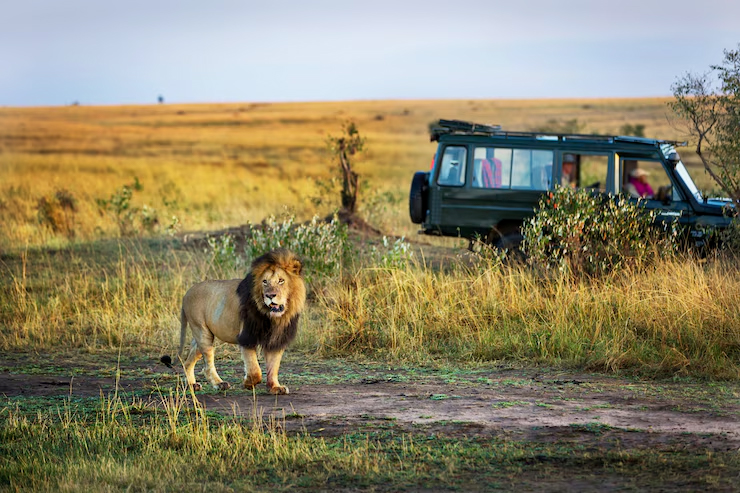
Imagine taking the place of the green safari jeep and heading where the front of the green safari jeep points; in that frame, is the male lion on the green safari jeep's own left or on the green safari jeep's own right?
on the green safari jeep's own right

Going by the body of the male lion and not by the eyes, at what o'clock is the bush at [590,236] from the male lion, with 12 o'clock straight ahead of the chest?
The bush is roughly at 9 o'clock from the male lion.

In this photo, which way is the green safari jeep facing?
to the viewer's right

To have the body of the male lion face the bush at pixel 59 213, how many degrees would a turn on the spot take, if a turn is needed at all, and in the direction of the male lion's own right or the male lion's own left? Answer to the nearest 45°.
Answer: approximately 135° to the male lion's own left

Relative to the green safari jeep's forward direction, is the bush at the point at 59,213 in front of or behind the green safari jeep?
behind

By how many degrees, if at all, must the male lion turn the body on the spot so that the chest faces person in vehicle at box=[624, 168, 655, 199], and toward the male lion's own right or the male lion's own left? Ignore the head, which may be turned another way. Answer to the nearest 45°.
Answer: approximately 90° to the male lion's own left

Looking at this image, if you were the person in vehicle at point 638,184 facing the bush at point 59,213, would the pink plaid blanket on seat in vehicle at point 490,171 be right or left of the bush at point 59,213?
left

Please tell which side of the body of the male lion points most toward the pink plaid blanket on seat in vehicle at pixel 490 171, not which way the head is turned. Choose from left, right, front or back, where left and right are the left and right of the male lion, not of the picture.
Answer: left

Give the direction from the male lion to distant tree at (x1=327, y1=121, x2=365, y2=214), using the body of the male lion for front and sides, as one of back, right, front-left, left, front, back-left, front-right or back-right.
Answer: back-left

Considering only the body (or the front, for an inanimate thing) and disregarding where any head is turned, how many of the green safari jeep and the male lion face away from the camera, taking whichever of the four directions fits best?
0

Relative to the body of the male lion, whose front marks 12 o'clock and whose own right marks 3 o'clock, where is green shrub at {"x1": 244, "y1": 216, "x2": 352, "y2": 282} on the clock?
The green shrub is roughly at 8 o'clock from the male lion.

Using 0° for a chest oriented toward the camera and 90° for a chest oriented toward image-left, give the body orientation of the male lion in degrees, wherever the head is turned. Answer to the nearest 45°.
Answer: approximately 315°

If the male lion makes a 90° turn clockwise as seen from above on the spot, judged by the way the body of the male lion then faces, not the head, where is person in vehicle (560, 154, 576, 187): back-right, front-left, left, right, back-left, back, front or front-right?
back

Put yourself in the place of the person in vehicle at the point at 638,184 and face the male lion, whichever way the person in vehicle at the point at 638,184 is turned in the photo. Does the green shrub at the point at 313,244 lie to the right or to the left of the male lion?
right

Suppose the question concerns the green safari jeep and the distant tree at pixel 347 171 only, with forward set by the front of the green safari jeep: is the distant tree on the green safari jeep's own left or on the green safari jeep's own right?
on the green safari jeep's own left

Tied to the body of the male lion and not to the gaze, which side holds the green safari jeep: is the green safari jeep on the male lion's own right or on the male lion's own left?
on the male lion's own left
